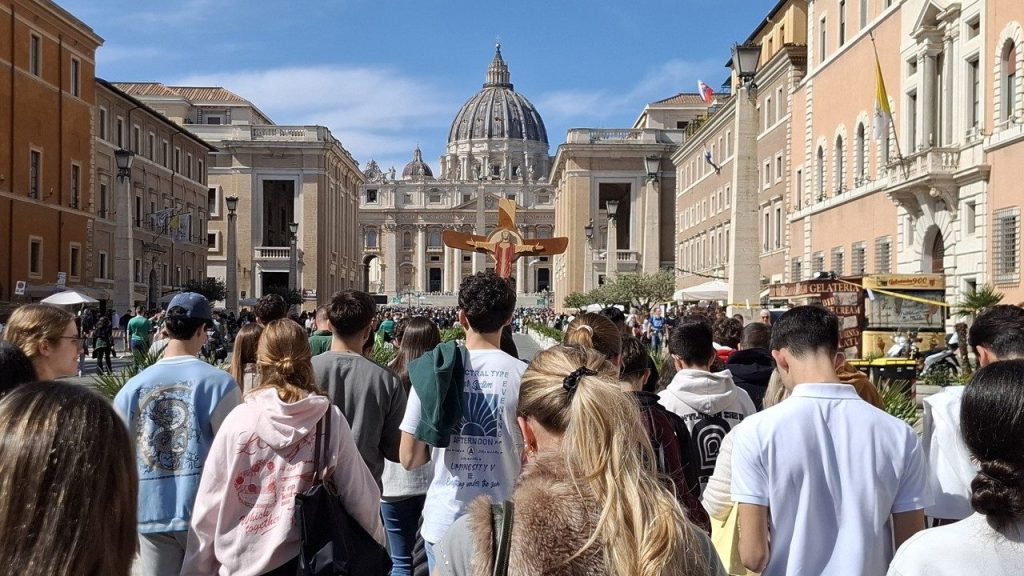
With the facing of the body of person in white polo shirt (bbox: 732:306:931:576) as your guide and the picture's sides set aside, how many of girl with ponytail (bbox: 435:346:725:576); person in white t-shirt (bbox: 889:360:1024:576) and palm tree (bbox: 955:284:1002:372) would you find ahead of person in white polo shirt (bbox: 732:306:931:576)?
1

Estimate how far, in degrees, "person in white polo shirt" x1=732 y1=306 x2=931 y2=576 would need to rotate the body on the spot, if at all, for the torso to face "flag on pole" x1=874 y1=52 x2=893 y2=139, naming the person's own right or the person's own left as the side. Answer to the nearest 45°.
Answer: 0° — they already face it

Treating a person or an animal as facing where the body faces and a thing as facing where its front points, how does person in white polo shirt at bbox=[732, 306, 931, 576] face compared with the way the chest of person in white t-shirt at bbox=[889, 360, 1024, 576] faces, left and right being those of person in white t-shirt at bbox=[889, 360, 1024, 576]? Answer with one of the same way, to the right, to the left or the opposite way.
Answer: the same way

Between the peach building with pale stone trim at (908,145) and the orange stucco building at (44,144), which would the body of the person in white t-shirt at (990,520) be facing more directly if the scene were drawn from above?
the peach building with pale stone trim

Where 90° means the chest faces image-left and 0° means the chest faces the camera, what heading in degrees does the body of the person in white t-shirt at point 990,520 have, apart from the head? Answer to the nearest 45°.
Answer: approximately 180°

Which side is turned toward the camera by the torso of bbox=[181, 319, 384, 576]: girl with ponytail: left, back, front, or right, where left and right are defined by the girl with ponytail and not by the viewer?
back

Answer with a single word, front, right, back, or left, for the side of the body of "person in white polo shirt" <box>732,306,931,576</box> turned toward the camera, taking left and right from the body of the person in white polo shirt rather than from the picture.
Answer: back

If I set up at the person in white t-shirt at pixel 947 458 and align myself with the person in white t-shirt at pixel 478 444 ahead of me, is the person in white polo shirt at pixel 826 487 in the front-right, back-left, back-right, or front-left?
front-left

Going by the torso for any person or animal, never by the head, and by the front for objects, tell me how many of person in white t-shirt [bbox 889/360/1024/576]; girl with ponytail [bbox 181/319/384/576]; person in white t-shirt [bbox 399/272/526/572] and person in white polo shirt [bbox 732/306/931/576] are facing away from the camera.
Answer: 4

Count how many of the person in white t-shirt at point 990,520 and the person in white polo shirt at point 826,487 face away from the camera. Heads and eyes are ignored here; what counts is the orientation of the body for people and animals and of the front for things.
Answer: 2
